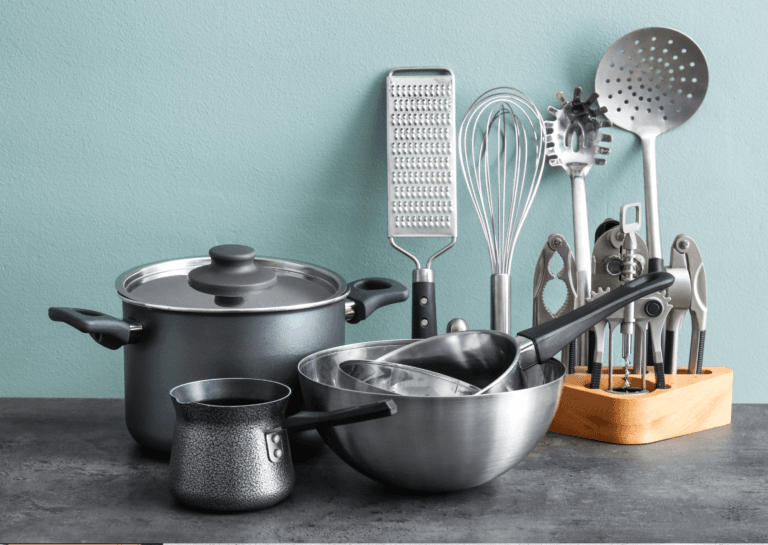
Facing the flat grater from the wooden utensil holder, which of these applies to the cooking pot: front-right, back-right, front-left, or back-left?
front-left

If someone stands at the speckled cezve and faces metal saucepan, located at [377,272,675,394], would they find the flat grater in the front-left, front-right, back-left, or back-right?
front-left

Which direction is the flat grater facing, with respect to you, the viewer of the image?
facing the viewer

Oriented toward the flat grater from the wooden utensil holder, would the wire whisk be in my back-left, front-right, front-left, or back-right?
front-right
